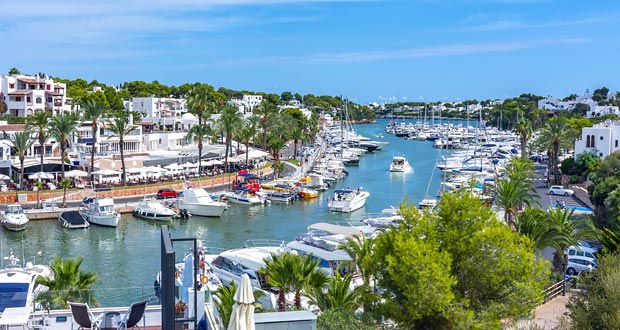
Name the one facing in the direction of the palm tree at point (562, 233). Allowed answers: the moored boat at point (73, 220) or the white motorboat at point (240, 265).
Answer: the moored boat

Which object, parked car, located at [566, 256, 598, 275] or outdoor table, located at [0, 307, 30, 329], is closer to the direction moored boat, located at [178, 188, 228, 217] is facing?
the parked car

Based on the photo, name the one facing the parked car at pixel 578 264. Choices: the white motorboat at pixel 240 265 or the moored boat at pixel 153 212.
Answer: the moored boat

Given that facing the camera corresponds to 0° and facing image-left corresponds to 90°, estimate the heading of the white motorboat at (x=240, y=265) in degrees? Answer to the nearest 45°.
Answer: approximately 135°

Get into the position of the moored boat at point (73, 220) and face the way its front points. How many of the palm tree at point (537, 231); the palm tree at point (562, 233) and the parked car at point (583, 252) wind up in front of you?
3

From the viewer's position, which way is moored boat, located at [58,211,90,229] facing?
facing the viewer and to the right of the viewer

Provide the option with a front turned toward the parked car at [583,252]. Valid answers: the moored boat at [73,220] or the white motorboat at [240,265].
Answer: the moored boat

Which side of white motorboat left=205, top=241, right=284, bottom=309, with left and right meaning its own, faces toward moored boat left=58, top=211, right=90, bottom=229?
front

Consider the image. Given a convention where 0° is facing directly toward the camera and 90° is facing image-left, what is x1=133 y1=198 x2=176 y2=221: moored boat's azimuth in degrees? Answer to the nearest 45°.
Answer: approximately 315°

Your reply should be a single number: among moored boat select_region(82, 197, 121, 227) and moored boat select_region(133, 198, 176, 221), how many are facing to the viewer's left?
0

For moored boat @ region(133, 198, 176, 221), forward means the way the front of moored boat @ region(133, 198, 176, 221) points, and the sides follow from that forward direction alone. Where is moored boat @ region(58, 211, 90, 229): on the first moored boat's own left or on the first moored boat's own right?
on the first moored boat's own right
